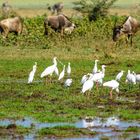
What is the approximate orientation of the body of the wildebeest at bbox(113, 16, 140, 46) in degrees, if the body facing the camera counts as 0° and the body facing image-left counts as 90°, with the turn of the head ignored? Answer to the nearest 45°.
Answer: approximately 90°

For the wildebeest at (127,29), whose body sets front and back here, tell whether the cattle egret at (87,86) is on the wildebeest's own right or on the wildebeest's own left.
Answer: on the wildebeest's own left

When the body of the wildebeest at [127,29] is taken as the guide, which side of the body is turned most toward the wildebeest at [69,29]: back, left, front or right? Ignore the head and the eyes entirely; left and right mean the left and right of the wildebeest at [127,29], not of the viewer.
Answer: front

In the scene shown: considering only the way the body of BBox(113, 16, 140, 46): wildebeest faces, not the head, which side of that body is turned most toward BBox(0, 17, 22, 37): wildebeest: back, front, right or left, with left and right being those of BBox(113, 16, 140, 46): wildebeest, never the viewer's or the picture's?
front

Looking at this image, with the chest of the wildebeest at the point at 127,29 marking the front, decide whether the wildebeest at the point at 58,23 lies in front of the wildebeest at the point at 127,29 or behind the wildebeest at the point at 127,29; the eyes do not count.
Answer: in front

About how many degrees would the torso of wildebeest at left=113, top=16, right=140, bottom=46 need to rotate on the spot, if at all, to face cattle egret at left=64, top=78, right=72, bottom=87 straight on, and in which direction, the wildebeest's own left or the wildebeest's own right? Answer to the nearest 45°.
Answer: approximately 90° to the wildebeest's own left
